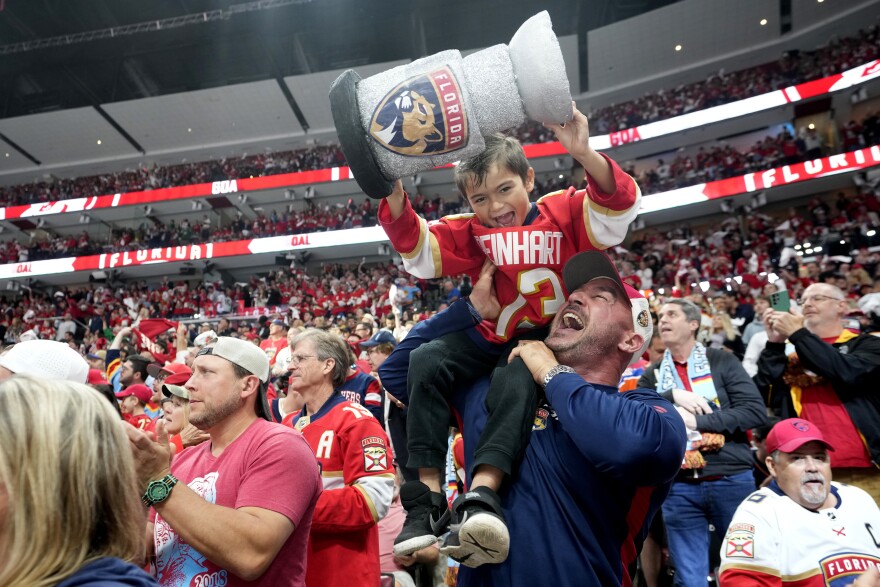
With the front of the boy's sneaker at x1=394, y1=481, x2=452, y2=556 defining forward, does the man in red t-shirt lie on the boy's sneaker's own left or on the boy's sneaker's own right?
on the boy's sneaker's own right

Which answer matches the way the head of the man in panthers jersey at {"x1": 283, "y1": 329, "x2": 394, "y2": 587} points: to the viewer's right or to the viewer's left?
to the viewer's left

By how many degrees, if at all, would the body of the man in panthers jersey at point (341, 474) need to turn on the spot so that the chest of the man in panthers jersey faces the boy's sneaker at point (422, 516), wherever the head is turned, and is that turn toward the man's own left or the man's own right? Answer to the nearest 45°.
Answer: approximately 45° to the man's own left

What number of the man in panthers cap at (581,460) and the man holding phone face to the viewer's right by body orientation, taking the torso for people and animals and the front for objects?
0

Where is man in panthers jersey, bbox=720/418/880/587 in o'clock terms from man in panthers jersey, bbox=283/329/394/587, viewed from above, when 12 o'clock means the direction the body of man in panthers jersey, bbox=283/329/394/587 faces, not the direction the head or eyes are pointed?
man in panthers jersey, bbox=720/418/880/587 is roughly at 8 o'clock from man in panthers jersey, bbox=283/329/394/587.

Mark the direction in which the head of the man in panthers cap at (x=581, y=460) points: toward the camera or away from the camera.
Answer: toward the camera

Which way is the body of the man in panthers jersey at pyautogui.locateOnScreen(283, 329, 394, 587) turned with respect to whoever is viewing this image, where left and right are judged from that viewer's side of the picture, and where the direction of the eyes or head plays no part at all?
facing the viewer and to the left of the viewer

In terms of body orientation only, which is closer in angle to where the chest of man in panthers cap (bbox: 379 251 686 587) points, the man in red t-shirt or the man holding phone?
the man in red t-shirt

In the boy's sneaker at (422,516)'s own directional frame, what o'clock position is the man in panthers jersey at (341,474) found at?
The man in panthers jersey is roughly at 4 o'clock from the boy's sneaker.

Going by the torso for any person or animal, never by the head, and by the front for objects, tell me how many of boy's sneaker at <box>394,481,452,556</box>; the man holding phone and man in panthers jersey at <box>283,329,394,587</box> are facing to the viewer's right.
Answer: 0

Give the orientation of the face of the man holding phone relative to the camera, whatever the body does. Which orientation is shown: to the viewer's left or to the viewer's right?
to the viewer's left

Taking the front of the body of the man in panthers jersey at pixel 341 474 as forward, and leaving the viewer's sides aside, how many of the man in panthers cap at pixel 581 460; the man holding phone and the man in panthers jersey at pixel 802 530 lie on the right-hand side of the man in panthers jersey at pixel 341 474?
0

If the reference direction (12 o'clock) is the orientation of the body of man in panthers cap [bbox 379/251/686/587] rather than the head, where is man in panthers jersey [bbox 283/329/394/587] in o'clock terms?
The man in panthers jersey is roughly at 3 o'clock from the man in panthers cap.
